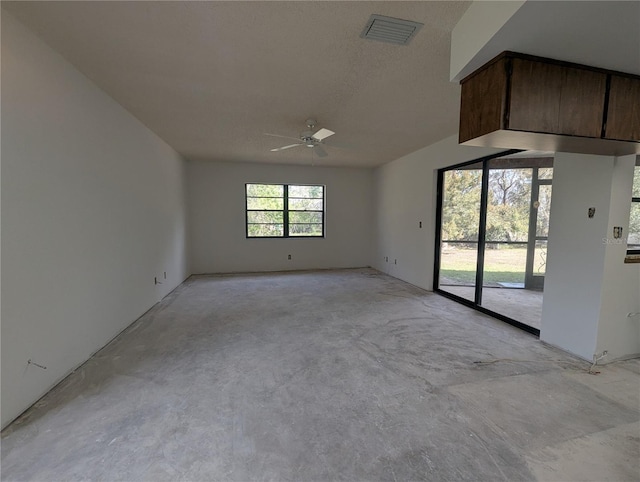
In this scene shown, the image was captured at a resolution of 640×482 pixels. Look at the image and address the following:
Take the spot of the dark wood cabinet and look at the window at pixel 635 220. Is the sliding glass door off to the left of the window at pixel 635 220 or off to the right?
left

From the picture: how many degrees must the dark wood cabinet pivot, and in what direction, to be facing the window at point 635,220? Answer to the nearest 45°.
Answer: approximately 90° to its left

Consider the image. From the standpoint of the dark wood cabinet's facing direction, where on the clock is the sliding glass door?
The sliding glass door is roughly at 7 o'clock from the dark wood cabinet.

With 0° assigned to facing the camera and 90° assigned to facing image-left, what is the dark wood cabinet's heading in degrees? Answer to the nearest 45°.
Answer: approximately 315°

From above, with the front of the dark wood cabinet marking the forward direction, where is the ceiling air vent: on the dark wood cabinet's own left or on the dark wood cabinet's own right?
on the dark wood cabinet's own right

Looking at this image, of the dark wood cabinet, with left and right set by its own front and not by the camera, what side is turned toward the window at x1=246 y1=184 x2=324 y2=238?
back
